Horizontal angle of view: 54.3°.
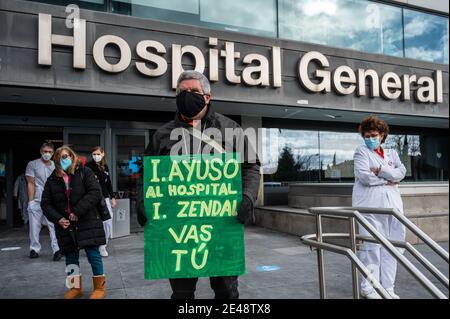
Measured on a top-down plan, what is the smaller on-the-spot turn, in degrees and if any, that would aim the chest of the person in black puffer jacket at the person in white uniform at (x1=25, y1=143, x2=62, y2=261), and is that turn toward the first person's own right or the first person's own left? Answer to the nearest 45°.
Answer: approximately 135° to the first person's own right

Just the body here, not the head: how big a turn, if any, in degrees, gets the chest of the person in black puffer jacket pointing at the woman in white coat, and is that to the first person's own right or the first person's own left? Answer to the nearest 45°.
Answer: approximately 90° to the first person's own left

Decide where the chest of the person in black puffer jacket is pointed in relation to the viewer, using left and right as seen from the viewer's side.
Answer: facing the viewer and to the left of the viewer

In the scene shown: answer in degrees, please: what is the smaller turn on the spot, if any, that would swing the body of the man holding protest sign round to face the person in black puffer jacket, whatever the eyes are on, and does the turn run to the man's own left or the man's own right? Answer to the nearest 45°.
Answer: approximately 135° to the man's own right

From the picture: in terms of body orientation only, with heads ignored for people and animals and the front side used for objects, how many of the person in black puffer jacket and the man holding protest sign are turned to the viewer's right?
0

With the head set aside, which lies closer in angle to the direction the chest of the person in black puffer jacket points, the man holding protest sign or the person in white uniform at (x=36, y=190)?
the man holding protest sign

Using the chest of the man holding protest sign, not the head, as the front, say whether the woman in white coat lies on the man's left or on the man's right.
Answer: on the man's left

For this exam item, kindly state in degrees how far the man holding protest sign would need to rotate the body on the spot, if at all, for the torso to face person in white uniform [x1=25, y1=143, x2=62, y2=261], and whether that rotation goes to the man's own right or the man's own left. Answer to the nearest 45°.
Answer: approximately 135° to the man's own right

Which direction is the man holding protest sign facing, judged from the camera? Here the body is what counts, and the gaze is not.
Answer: toward the camera
